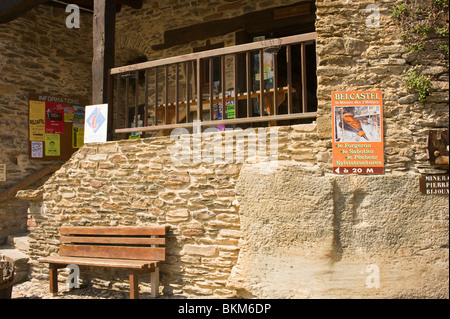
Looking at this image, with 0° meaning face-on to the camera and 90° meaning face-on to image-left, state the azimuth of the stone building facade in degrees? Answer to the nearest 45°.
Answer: approximately 0°

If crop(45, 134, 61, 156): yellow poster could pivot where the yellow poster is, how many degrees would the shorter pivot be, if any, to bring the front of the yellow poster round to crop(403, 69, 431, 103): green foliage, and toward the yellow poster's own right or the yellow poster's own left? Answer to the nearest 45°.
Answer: approximately 45° to the yellow poster's own left
